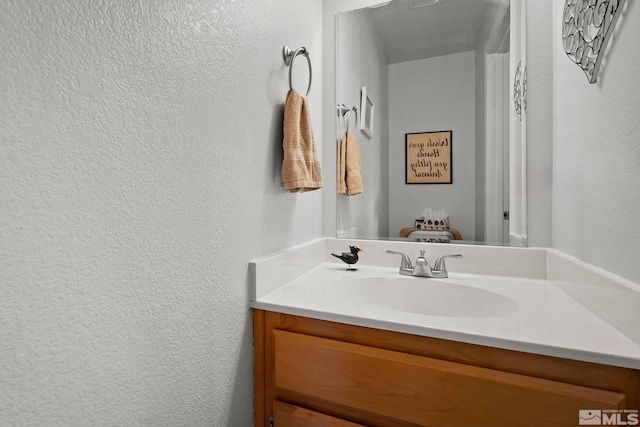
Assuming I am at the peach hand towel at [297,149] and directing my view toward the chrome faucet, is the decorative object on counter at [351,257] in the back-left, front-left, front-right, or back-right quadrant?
front-left

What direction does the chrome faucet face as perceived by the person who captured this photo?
facing the viewer
